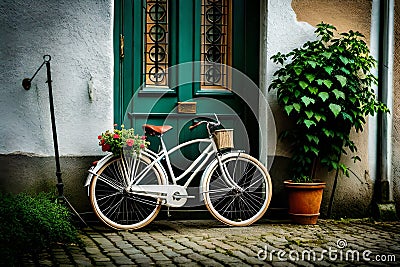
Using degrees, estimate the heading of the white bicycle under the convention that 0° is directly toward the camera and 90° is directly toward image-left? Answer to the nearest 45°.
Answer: approximately 270°

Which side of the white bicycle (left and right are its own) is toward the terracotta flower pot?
front

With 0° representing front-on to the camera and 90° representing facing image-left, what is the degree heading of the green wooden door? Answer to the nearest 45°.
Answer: approximately 0°

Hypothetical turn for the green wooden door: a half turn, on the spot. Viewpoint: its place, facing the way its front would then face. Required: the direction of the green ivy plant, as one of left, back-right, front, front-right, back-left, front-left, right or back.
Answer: right

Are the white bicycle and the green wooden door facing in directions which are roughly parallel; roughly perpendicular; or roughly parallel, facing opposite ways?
roughly perpendicular

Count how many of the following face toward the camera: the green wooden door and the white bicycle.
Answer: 1

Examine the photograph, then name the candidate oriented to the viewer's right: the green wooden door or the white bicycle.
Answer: the white bicycle

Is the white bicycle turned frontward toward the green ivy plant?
yes
